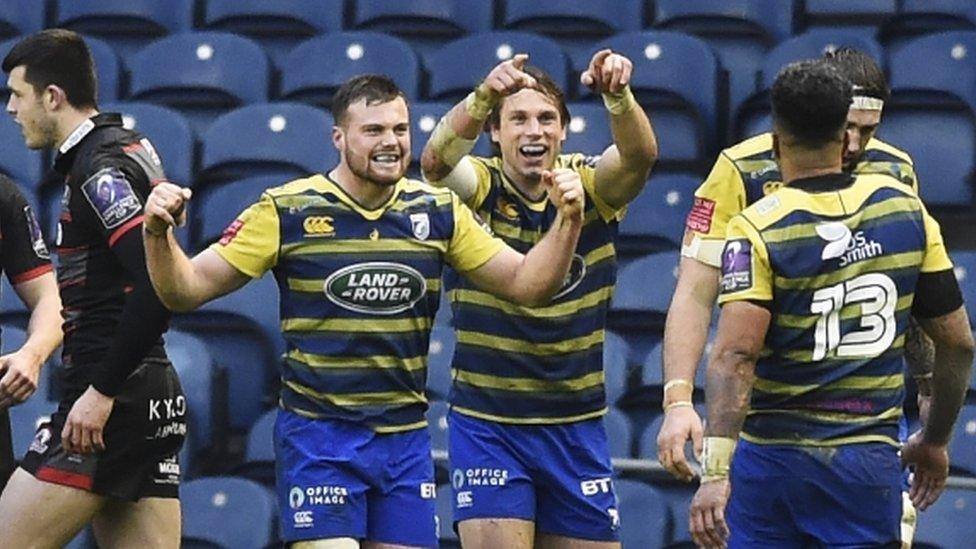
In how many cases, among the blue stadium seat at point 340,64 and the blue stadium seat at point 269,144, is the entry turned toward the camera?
2

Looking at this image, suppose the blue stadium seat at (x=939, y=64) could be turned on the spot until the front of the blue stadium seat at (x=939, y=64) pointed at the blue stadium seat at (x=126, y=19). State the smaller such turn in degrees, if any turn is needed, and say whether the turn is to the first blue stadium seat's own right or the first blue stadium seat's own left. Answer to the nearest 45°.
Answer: approximately 90° to the first blue stadium seat's own right

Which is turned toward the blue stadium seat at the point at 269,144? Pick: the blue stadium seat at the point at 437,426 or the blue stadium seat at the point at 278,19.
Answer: the blue stadium seat at the point at 278,19

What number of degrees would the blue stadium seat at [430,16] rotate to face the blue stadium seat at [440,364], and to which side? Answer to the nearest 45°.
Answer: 0° — it already faces it

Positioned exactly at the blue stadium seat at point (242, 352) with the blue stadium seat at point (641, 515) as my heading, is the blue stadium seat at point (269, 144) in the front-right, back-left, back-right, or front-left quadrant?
back-left

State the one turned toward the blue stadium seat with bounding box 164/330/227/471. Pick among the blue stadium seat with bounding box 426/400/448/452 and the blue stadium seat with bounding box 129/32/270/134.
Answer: the blue stadium seat with bounding box 129/32/270/134

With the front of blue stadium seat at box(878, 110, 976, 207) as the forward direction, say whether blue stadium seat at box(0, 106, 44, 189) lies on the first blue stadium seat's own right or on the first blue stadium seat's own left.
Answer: on the first blue stadium seat's own right
